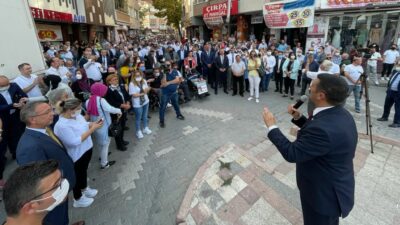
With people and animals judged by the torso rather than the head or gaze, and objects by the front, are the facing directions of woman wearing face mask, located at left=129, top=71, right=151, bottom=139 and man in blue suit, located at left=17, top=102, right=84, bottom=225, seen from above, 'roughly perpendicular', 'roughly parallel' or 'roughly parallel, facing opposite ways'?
roughly perpendicular

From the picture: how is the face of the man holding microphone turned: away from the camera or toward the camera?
away from the camera

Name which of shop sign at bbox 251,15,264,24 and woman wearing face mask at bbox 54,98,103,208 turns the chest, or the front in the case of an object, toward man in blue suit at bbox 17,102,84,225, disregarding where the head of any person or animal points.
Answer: the shop sign

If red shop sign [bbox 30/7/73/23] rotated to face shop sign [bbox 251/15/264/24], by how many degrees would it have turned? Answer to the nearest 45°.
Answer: approximately 45° to its left

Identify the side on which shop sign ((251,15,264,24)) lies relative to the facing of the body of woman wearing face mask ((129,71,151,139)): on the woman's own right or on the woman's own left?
on the woman's own left

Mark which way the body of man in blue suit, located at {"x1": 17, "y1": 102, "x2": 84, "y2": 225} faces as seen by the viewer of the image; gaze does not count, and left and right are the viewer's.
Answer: facing to the right of the viewer

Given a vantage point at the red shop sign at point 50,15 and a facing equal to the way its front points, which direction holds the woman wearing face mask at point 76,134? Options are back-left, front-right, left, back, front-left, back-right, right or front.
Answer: front-right

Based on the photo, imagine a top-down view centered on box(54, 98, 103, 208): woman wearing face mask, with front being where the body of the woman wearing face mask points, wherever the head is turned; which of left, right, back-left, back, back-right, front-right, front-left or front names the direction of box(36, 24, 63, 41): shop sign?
left

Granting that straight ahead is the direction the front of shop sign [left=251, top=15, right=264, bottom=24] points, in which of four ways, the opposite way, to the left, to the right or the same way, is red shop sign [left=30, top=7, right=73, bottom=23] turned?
to the left

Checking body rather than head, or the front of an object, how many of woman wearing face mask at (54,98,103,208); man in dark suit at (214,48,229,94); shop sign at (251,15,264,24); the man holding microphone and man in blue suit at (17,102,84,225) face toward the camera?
2

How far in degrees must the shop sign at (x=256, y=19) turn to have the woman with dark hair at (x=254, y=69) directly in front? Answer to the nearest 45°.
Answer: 0° — it already faces them
